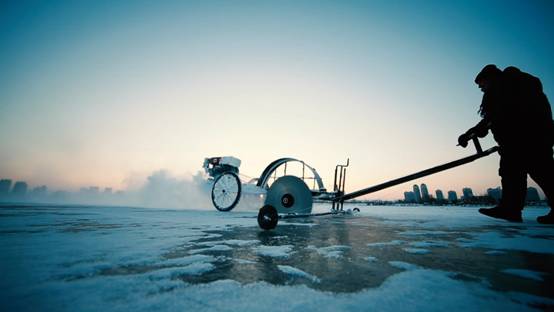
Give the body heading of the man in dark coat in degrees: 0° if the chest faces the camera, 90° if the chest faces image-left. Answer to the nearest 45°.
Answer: approximately 90°

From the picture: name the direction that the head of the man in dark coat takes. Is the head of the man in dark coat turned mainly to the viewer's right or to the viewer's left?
to the viewer's left
